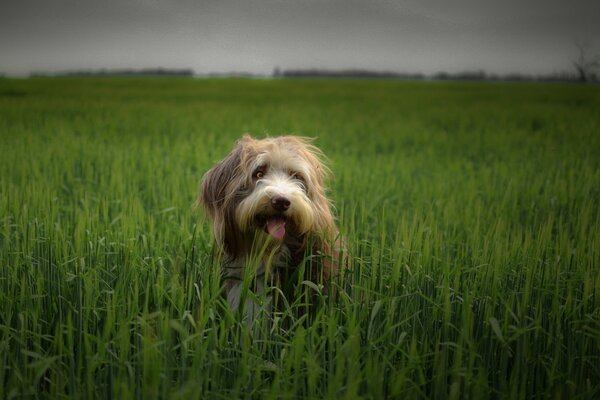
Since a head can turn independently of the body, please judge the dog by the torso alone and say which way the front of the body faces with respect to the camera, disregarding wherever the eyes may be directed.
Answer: toward the camera
